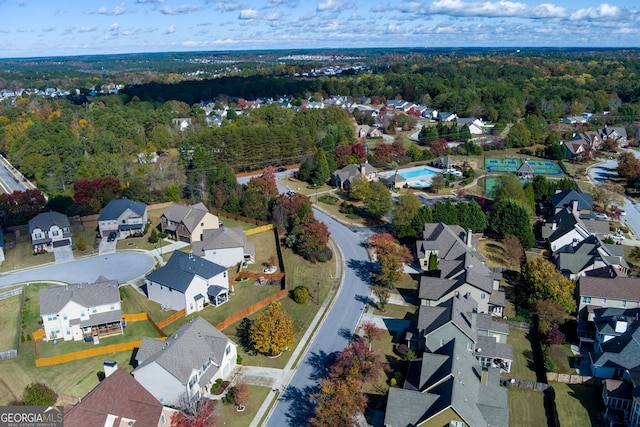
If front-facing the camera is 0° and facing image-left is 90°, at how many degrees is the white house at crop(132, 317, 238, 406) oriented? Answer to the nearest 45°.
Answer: approximately 315°

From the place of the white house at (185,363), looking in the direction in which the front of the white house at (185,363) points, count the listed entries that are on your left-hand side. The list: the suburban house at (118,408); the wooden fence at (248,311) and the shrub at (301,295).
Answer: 2

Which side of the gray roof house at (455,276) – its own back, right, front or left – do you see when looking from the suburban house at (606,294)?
back

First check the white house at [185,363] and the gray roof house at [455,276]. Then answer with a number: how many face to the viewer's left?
1

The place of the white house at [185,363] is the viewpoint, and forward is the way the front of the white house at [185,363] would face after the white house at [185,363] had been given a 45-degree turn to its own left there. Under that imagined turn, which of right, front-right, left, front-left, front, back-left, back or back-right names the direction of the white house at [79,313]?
back-left

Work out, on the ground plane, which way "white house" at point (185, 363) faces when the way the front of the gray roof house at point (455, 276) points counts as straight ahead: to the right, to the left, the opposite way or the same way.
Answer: the opposite way

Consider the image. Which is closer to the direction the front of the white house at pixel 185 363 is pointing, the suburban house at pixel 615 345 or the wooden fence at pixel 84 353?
the suburban house

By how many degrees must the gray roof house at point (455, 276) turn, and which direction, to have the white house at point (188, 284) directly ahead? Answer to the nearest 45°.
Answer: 0° — it already faces it

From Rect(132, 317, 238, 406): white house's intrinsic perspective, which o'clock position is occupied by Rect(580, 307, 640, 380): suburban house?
The suburban house is roughly at 11 o'clock from the white house.

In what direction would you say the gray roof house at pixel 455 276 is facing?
to the viewer's left

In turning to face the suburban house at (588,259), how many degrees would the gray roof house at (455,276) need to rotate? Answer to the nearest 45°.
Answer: approximately 135° to its right
